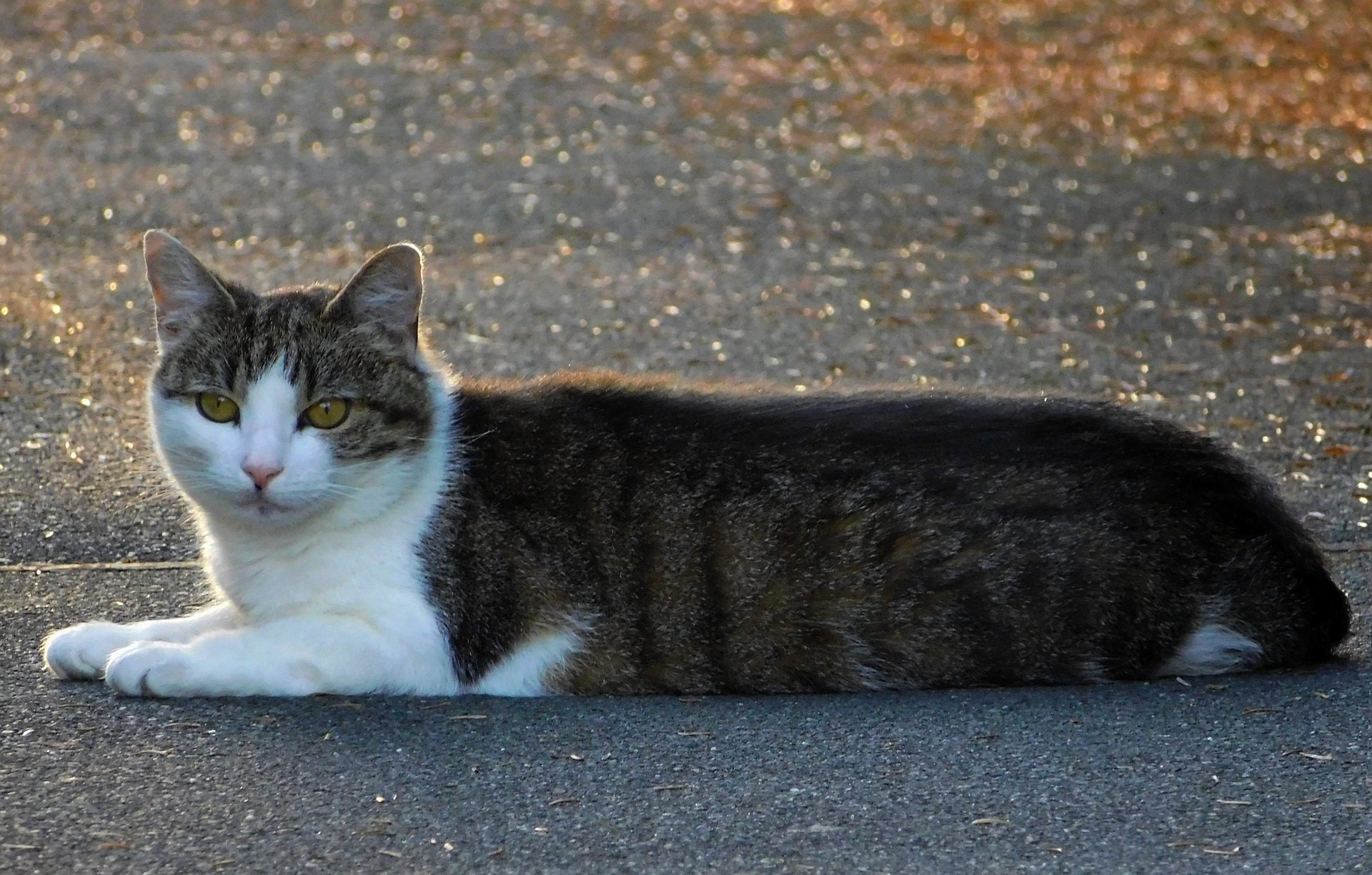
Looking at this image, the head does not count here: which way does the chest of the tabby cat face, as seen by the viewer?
to the viewer's left
